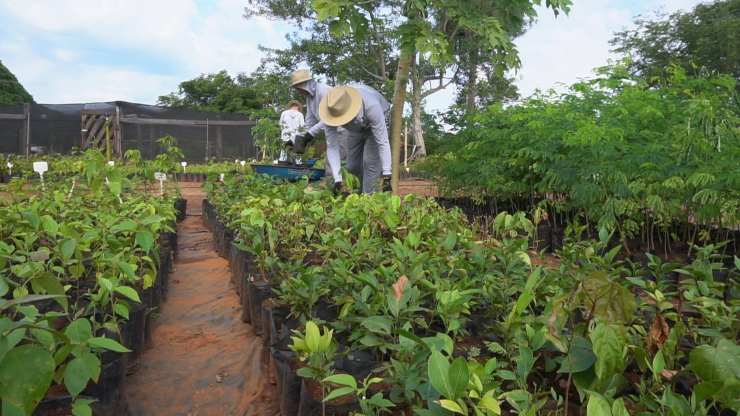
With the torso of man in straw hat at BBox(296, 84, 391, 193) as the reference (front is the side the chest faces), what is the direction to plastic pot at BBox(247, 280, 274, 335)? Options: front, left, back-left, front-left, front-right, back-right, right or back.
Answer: front-left

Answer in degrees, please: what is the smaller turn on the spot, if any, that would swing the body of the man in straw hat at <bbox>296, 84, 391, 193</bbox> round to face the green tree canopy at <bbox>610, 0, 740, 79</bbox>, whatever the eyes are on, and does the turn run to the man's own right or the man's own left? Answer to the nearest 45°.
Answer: approximately 180°

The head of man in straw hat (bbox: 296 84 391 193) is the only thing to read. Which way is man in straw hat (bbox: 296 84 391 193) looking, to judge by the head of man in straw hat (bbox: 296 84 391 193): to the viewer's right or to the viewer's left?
to the viewer's left

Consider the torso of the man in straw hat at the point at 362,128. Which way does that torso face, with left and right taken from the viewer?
facing the viewer and to the left of the viewer

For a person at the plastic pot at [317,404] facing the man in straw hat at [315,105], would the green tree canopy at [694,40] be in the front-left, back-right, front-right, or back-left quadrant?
front-right
